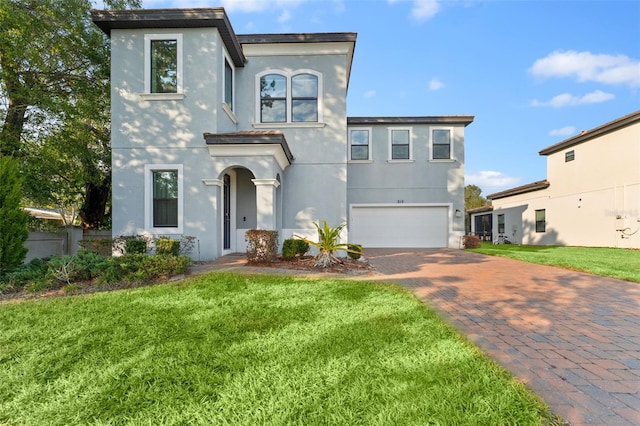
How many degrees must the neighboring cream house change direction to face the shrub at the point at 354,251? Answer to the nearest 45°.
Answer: approximately 90° to its right

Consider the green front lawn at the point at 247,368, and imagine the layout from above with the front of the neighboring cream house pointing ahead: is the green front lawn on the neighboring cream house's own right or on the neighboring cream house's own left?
on the neighboring cream house's own right

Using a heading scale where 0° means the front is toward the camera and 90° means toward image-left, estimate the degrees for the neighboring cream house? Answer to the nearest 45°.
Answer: approximately 315°

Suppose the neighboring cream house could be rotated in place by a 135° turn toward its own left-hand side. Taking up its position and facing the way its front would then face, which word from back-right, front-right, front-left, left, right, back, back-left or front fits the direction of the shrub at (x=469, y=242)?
back-left

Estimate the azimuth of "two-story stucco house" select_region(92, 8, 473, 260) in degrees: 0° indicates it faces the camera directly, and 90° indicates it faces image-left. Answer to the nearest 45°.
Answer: approximately 0°

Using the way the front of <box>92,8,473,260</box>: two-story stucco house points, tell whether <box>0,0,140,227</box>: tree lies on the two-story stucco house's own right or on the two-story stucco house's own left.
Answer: on the two-story stucco house's own right

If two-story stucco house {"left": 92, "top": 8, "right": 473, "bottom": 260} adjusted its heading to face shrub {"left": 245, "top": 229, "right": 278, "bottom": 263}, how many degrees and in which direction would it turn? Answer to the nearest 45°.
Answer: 0° — it already faces it

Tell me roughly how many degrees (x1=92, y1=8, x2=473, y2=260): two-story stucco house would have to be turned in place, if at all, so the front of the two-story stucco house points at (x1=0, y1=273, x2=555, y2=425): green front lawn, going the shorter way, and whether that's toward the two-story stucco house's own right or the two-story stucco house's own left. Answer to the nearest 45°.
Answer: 0° — it already faces it

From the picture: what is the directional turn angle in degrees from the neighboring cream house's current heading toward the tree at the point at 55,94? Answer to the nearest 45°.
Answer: approximately 90° to its right
